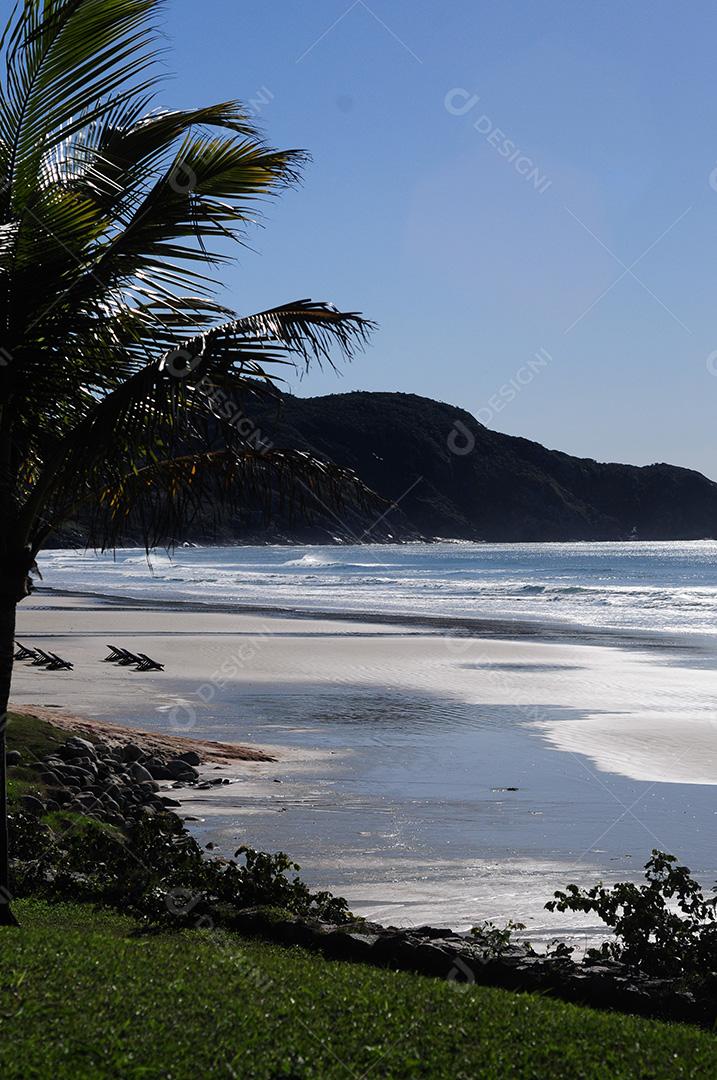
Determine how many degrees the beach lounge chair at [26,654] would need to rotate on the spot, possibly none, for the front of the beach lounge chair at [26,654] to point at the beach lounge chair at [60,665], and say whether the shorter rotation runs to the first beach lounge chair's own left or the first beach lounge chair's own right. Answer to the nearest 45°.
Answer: approximately 45° to the first beach lounge chair's own right

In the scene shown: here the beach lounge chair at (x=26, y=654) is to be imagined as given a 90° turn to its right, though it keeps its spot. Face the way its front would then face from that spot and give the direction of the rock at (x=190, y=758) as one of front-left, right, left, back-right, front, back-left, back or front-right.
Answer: front

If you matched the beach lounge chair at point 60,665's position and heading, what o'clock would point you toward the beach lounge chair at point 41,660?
the beach lounge chair at point 41,660 is roughly at 8 o'clock from the beach lounge chair at point 60,665.

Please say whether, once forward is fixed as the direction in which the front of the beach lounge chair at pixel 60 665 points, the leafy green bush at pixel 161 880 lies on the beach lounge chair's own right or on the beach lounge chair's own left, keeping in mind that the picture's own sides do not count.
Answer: on the beach lounge chair's own right

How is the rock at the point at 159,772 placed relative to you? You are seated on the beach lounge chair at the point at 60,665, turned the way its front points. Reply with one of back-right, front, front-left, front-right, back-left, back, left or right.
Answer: right

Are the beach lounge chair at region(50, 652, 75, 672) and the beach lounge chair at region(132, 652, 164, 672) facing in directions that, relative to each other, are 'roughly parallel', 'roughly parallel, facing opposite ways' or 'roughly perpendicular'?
roughly parallel

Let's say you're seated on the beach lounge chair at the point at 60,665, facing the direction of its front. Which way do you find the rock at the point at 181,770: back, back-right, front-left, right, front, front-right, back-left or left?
right

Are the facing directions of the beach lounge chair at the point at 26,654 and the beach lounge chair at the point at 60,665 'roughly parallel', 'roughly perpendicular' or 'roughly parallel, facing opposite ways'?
roughly parallel
